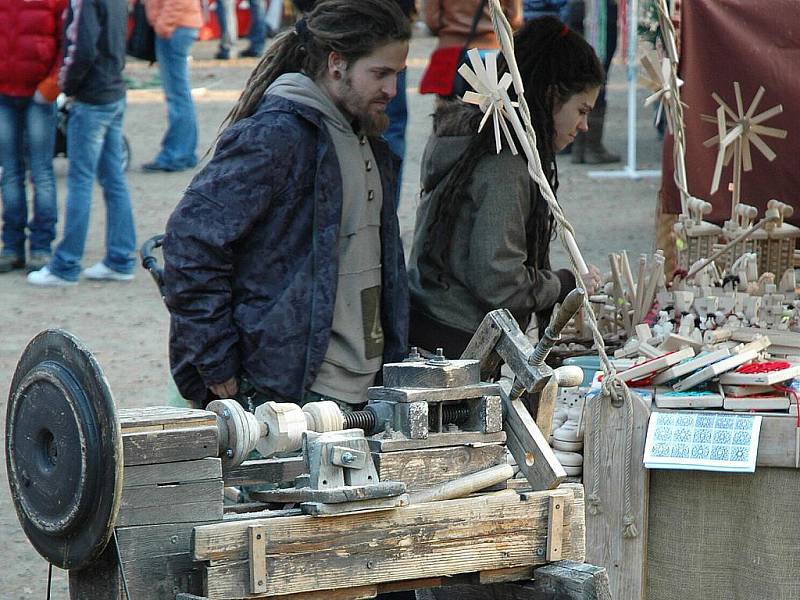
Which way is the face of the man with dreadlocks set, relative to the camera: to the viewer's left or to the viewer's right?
to the viewer's right

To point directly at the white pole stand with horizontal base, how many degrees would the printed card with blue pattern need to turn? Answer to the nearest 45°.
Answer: approximately 180°

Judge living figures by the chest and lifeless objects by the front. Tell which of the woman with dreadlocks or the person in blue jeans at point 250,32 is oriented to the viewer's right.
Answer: the woman with dreadlocks

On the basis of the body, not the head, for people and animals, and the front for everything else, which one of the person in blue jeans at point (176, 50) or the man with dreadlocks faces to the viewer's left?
the person in blue jeans

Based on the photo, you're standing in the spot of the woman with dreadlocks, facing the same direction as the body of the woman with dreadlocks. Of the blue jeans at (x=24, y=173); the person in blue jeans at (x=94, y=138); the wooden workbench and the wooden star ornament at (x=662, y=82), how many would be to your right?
1

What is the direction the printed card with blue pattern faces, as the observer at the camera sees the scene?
facing the viewer

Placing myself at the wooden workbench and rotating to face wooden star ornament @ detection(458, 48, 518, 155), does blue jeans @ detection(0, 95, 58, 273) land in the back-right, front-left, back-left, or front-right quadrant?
front-left

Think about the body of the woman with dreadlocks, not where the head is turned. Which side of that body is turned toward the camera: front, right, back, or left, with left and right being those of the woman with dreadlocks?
right
